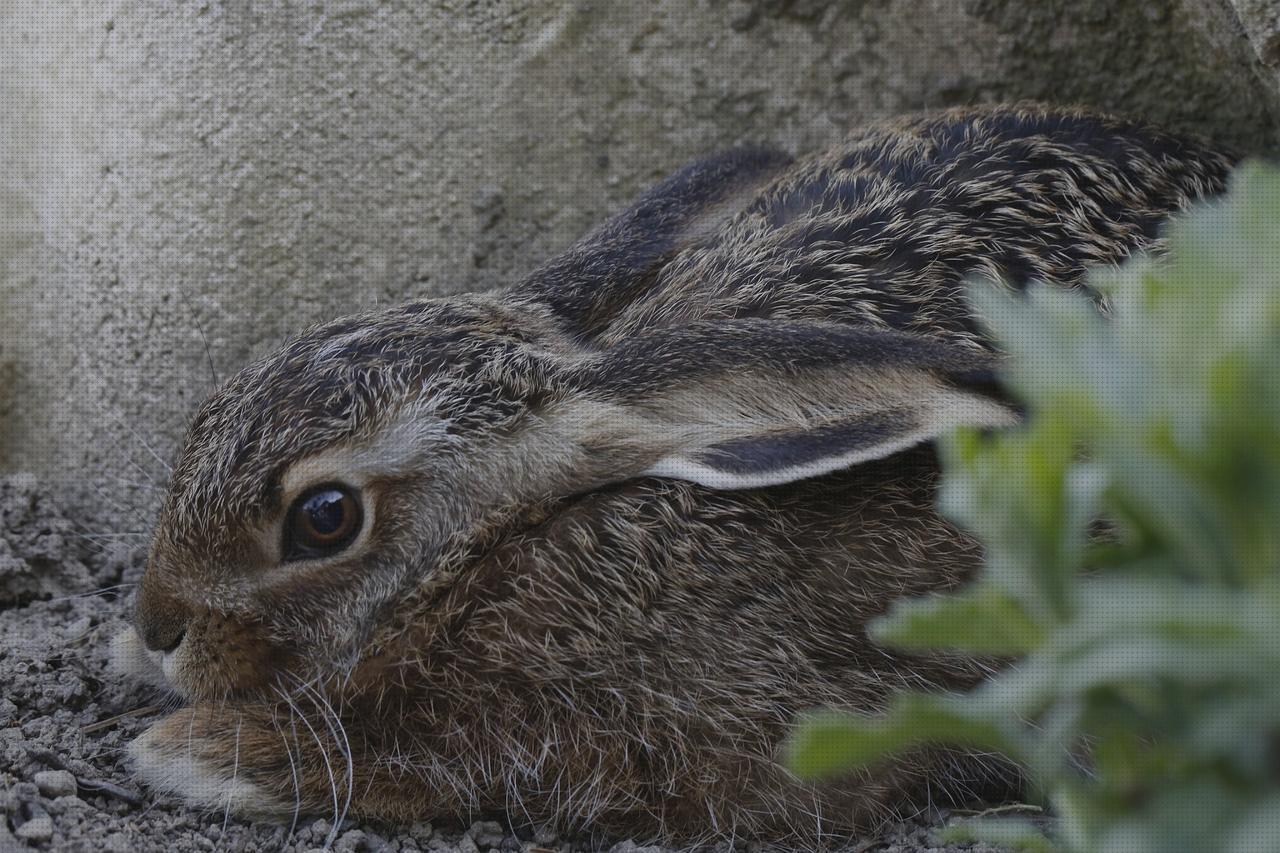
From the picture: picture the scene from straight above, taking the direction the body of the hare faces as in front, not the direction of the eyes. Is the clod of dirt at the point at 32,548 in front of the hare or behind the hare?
in front

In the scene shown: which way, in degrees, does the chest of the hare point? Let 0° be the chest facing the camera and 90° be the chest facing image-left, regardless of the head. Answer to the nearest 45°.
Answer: approximately 90°

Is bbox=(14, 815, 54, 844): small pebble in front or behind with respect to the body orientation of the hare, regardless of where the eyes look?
in front

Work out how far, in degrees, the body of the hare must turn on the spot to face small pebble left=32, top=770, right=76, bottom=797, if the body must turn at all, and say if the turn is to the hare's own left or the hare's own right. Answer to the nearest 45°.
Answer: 0° — it already faces it

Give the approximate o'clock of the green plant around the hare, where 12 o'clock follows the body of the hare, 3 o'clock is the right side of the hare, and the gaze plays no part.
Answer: The green plant is roughly at 8 o'clock from the hare.

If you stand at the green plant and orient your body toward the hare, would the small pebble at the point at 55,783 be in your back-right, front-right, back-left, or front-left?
front-left

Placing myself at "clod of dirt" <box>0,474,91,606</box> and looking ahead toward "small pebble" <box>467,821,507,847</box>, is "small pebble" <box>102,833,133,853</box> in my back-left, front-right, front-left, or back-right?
front-right
